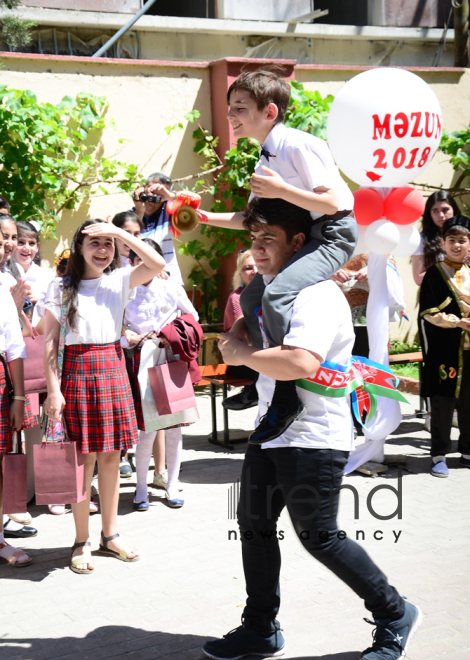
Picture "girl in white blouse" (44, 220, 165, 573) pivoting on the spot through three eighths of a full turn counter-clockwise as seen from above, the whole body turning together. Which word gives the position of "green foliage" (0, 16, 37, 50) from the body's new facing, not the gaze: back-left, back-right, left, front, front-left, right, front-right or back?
front

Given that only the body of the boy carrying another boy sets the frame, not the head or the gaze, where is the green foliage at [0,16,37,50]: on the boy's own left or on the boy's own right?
on the boy's own right

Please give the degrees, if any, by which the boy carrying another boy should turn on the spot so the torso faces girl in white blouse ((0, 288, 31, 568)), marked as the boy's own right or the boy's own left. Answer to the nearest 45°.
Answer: approximately 45° to the boy's own right

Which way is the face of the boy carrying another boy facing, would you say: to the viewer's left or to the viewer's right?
to the viewer's left

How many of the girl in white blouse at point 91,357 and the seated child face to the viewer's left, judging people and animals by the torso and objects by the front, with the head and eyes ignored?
1

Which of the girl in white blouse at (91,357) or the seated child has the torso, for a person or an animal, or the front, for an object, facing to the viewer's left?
the seated child

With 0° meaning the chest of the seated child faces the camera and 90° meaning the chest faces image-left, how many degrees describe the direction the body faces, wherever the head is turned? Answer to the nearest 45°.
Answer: approximately 90°

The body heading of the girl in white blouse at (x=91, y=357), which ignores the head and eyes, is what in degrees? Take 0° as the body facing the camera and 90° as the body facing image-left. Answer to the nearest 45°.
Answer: approximately 315°
